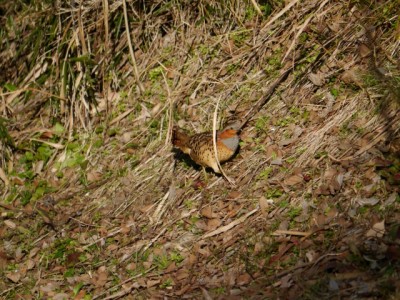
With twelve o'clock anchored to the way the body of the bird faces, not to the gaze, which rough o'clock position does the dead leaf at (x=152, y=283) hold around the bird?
The dead leaf is roughly at 4 o'clock from the bird.

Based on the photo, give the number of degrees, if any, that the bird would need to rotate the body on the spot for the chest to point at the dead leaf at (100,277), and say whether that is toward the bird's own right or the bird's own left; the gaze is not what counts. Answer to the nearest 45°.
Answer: approximately 135° to the bird's own right

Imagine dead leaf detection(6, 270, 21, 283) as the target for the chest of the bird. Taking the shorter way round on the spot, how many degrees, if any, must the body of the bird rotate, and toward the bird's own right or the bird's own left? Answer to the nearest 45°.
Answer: approximately 180°

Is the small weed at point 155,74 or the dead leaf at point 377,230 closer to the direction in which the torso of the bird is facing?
the dead leaf

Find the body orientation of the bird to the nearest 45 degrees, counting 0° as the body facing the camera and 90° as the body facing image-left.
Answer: approximately 270°

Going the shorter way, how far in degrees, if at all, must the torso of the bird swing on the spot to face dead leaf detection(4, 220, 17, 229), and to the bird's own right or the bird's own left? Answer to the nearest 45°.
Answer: approximately 180°

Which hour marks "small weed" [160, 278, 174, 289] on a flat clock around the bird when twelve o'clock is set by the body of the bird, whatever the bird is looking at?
The small weed is roughly at 4 o'clock from the bird.

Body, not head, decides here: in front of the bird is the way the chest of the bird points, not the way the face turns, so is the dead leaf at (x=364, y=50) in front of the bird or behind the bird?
in front

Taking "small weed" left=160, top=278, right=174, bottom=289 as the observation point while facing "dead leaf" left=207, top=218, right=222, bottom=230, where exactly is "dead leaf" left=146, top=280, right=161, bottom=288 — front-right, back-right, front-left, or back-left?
back-left

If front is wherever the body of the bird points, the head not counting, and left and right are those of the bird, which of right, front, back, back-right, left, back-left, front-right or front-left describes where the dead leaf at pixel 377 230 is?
front-right

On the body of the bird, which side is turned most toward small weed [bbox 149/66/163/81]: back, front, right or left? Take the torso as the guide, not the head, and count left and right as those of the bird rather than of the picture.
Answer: left
